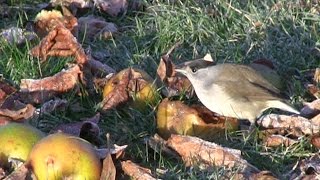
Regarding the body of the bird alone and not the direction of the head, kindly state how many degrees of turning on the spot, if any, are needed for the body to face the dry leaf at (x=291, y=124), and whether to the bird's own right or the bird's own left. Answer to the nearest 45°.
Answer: approximately 180°

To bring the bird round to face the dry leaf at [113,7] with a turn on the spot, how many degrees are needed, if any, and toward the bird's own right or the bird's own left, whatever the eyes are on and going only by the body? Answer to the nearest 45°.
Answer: approximately 45° to the bird's own right

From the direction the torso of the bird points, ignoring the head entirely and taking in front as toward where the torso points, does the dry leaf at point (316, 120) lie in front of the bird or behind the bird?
behind

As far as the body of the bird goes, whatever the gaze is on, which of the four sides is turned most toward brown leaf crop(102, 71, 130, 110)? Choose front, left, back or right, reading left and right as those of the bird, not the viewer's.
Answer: front

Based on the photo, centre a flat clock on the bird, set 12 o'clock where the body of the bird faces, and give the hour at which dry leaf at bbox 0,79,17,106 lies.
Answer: The dry leaf is roughly at 12 o'clock from the bird.

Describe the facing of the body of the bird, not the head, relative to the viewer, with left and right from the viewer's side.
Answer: facing to the left of the viewer

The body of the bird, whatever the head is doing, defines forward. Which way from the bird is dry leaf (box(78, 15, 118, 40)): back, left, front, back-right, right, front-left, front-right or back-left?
front-right

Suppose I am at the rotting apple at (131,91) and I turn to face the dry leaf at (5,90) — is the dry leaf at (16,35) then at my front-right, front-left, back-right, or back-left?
front-right

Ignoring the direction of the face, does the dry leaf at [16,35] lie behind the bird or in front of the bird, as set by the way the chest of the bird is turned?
in front

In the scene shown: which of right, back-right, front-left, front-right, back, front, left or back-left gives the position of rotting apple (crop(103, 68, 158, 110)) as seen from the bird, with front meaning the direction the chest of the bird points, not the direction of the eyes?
front

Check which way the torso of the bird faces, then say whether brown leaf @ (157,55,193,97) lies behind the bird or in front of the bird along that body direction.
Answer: in front

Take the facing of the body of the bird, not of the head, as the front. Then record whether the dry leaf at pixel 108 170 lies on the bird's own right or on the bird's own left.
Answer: on the bird's own left
